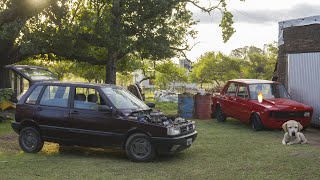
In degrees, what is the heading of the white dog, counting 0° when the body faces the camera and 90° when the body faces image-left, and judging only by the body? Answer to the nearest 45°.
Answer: approximately 0°

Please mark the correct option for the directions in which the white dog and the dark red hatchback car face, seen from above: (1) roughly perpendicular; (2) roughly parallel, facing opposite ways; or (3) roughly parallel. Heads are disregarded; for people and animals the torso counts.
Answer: roughly perpendicular

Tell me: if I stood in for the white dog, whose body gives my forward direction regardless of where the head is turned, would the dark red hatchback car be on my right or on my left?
on my right

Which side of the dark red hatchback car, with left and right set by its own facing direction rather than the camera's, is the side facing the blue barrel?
left

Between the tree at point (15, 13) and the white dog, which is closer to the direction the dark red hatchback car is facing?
the white dog

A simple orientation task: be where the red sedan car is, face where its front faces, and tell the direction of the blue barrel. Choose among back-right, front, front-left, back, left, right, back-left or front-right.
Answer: back

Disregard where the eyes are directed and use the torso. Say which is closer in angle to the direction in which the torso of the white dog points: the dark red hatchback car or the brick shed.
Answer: the dark red hatchback car

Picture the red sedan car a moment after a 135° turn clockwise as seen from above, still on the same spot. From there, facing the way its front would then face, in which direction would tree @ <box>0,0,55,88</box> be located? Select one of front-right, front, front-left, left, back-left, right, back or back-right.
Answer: front

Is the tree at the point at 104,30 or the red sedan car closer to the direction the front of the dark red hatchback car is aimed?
the red sedan car

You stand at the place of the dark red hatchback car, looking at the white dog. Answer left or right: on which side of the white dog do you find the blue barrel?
left

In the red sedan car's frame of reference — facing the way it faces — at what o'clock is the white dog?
The white dog is roughly at 1 o'clock from the red sedan car.
